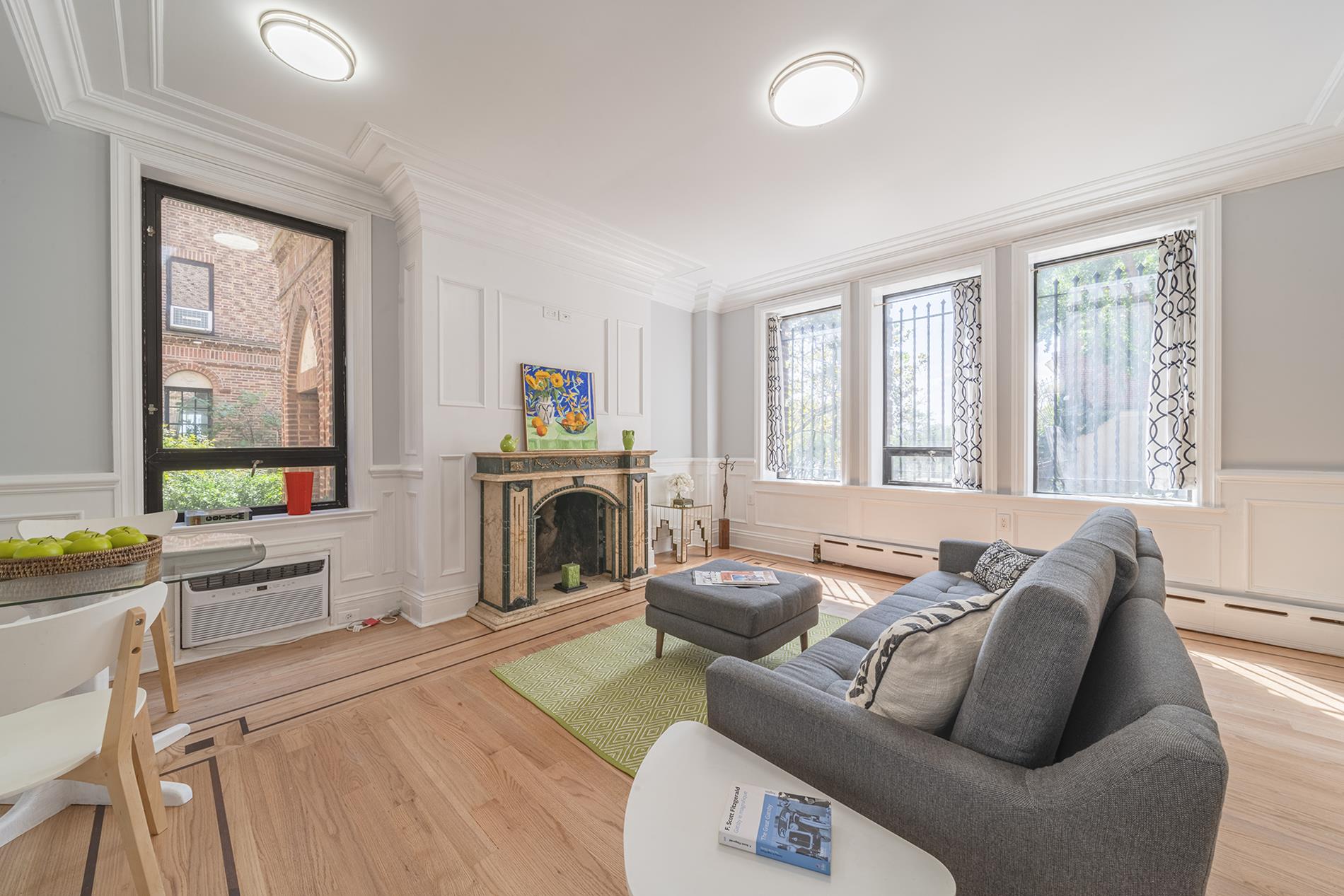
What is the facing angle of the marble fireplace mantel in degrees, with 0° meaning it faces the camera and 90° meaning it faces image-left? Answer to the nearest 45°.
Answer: approximately 315°

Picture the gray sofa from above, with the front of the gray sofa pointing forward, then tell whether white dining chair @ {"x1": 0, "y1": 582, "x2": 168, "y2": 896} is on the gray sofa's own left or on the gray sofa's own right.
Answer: on the gray sofa's own left

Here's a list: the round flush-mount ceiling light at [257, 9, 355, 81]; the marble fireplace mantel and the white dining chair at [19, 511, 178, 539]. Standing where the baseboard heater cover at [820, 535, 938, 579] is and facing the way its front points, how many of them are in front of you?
3

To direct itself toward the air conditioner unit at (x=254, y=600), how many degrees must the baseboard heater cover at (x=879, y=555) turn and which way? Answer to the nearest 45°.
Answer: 0° — it already faces it

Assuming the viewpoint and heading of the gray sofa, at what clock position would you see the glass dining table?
The glass dining table is roughly at 10 o'clock from the gray sofa.

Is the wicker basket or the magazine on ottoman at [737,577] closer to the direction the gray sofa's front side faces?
the magazine on ottoman

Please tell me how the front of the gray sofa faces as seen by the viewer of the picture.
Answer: facing away from the viewer and to the left of the viewer

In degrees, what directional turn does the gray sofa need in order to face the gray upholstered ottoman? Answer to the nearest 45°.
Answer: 0° — it already faces it

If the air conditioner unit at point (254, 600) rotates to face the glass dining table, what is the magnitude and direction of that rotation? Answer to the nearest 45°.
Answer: approximately 45° to its right

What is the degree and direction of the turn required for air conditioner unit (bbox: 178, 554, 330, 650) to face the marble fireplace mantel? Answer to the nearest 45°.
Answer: approximately 45° to its left

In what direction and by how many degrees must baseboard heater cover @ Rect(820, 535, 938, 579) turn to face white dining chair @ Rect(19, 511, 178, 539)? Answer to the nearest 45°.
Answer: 0° — it already faces it

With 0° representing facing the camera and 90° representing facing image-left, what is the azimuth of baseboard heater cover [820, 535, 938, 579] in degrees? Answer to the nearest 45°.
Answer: approximately 45°
